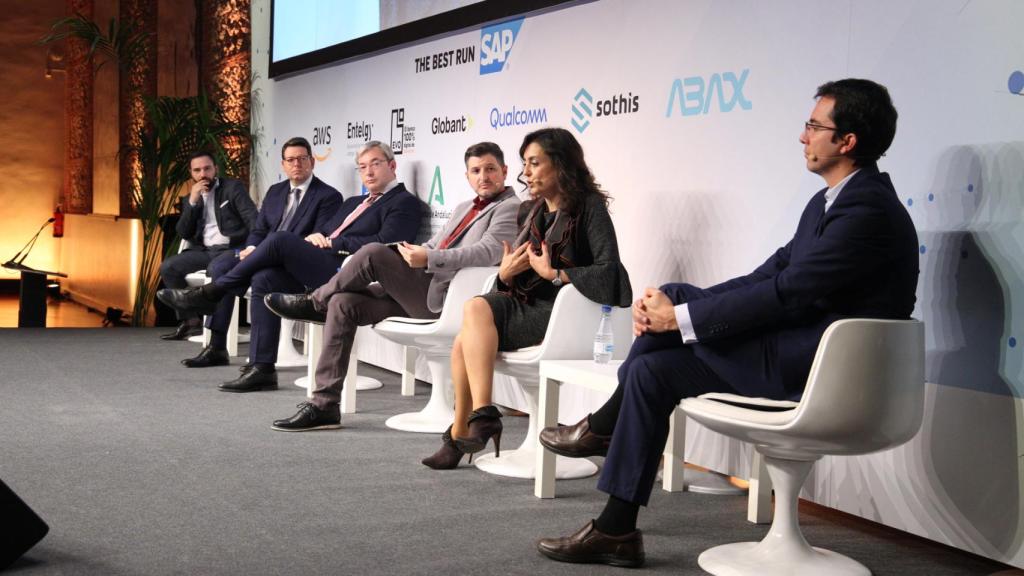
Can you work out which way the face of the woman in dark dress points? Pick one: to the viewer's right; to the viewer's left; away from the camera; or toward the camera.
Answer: to the viewer's left

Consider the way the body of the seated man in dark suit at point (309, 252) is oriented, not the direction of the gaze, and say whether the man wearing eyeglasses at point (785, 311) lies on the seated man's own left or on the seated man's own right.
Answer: on the seated man's own left

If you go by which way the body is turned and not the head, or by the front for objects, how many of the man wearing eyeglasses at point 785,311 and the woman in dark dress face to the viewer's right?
0

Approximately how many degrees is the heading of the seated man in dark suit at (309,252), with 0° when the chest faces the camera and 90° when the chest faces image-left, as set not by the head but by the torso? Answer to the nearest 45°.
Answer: approximately 45°

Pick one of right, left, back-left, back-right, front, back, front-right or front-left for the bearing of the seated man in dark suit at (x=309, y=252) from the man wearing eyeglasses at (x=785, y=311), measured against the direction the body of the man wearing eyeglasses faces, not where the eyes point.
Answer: front-right

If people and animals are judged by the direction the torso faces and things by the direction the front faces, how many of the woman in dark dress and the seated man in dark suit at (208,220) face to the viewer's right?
0

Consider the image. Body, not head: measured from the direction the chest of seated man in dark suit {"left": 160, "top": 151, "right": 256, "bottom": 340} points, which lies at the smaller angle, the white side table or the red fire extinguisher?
the white side table

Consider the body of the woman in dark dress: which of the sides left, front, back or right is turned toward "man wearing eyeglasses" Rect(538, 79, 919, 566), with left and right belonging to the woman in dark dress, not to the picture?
left

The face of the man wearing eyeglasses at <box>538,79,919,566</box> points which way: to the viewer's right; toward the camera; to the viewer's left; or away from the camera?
to the viewer's left

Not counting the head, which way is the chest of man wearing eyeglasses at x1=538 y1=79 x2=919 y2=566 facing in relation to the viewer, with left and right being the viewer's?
facing to the left of the viewer

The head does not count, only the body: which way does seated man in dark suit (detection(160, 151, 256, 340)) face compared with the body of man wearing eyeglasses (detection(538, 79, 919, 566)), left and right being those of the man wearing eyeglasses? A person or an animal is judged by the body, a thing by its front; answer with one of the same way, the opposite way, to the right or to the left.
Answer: to the left

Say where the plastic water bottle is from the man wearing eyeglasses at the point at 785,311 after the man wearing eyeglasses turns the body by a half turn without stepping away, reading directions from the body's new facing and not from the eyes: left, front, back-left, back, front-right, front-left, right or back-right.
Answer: back-left
